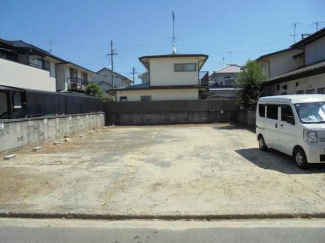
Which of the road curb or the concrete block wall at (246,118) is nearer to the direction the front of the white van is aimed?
the road curb

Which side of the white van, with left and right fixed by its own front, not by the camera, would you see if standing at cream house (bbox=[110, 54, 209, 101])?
back

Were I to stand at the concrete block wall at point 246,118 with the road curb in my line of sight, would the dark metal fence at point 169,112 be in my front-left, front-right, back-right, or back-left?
back-right

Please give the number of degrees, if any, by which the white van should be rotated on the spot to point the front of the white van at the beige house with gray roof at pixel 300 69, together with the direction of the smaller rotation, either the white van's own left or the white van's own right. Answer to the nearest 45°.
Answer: approximately 135° to the white van's own left

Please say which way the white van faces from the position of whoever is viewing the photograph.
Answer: facing the viewer and to the right of the viewer

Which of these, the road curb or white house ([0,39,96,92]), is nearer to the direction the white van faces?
the road curb

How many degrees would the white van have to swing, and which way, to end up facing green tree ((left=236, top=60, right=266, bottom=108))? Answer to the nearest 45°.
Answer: approximately 135° to its left

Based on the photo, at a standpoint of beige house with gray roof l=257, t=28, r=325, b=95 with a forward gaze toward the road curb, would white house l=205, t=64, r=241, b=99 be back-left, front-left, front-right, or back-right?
back-right

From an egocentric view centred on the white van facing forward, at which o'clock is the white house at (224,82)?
The white house is roughly at 7 o'clock from the white van.

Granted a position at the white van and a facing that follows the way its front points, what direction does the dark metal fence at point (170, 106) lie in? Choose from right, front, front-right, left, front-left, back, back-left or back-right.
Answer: back

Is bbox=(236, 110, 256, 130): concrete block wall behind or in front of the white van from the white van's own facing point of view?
behind

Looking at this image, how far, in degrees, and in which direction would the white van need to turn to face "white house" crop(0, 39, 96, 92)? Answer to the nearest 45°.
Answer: approximately 135° to its right
